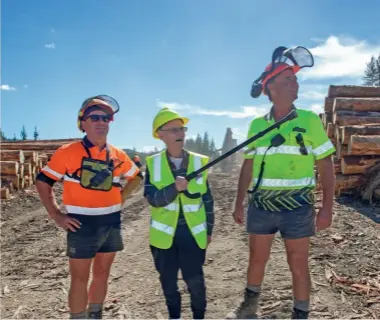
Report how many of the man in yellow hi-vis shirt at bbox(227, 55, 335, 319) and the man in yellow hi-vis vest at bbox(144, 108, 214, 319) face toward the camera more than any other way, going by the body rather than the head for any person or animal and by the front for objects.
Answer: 2

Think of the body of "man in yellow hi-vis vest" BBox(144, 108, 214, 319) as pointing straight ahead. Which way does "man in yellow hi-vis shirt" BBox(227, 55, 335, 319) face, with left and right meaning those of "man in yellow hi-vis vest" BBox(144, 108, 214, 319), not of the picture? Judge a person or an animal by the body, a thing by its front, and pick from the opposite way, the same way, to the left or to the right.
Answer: the same way

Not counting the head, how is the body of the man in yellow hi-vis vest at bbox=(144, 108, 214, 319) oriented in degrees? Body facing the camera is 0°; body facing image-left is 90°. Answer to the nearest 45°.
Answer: approximately 0°

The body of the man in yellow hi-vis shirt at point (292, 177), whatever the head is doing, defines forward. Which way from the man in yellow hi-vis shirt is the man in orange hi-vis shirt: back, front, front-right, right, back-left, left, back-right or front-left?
right

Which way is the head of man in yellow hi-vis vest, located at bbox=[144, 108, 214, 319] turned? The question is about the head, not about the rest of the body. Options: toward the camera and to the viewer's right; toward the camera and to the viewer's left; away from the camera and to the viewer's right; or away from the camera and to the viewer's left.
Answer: toward the camera and to the viewer's right

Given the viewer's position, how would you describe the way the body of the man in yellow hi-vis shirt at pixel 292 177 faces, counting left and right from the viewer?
facing the viewer

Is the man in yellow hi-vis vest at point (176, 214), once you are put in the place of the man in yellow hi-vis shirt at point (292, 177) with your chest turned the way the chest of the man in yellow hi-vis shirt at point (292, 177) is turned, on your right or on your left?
on your right

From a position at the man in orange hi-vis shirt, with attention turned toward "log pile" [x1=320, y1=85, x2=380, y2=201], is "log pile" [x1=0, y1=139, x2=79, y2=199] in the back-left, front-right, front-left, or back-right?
front-left

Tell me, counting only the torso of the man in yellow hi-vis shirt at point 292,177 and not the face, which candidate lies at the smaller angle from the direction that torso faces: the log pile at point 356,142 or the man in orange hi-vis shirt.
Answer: the man in orange hi-vis shirt

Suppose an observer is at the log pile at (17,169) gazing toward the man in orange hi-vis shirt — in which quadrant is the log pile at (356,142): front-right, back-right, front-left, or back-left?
front-left

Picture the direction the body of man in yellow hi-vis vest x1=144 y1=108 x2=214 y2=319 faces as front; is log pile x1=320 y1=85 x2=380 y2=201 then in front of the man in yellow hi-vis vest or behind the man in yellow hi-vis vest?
behind

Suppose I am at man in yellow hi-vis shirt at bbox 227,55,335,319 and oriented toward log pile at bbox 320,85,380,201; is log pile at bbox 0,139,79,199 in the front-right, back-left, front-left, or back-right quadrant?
front-left

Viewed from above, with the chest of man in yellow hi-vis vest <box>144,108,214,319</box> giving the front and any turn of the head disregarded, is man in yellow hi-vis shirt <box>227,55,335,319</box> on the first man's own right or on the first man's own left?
on the first man's own left
